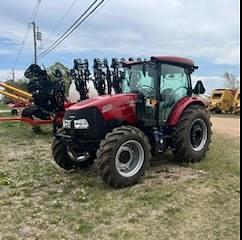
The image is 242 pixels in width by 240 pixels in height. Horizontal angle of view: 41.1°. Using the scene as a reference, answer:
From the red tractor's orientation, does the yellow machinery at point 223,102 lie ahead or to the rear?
to the rear

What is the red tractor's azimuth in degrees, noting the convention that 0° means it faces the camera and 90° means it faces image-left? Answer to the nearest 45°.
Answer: approximately 45°
